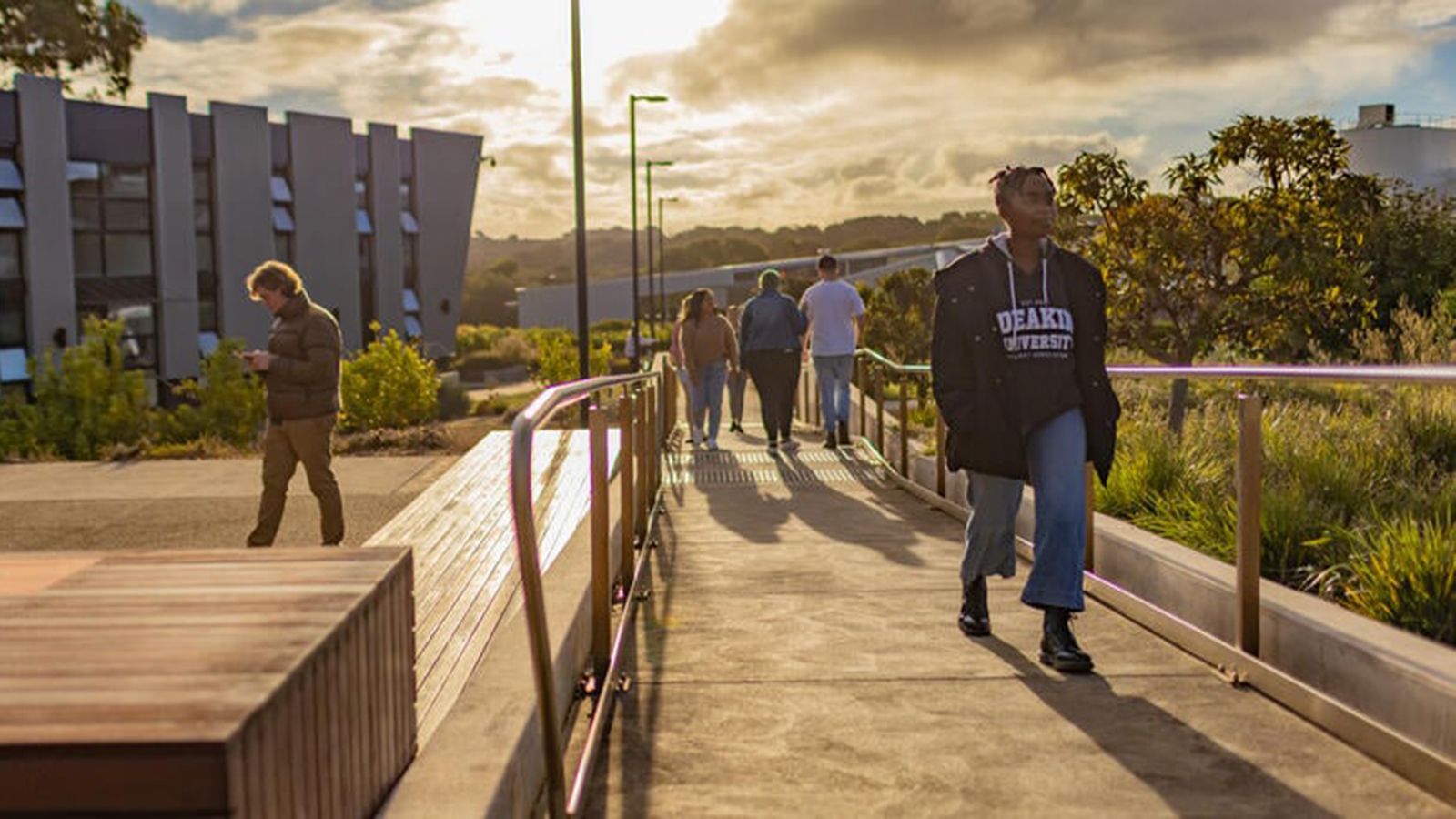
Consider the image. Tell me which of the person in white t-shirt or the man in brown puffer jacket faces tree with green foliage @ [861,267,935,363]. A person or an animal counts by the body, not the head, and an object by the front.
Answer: the person in white t-shirt

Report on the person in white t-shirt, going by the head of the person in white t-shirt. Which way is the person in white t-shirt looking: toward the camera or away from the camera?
away from the camera

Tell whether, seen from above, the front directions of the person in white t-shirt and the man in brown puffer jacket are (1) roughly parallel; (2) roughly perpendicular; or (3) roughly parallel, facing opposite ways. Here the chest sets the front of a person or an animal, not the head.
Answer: roughly perpendicular

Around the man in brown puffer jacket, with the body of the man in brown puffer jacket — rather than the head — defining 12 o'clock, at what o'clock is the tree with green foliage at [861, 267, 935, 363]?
The tree with green foliage is roughly at 4 o'clock from the man in brown puffer jacket.

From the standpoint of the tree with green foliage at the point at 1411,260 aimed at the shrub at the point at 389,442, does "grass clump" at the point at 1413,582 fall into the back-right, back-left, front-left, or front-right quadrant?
front-left

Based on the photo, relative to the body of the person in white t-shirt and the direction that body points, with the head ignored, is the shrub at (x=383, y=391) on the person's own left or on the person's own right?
on the person's own left

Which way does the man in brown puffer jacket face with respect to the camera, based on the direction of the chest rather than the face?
to the viewer's left

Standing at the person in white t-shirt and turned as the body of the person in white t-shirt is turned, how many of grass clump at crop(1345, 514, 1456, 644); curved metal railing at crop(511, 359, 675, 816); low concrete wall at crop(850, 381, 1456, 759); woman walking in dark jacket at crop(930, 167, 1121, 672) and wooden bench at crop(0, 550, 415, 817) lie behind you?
5

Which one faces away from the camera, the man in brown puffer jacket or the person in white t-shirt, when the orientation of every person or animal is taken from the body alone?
the person in white t-shirt

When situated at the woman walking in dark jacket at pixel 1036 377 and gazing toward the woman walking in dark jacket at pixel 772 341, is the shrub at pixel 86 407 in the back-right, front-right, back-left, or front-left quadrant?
front-left

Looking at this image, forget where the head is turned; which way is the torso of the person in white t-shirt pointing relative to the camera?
away from the camera

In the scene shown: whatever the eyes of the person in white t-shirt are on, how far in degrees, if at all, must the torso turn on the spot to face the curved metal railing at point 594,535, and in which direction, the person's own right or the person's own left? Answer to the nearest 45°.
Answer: approximately 180°

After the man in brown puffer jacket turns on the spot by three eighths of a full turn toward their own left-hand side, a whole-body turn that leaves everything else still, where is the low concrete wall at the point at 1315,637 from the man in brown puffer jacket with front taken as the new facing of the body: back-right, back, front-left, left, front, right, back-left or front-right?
front

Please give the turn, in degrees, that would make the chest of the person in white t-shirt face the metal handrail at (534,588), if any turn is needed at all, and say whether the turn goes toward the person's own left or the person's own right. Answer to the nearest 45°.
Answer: approximately 180°

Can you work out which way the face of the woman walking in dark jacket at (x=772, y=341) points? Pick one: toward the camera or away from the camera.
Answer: away from the camera
